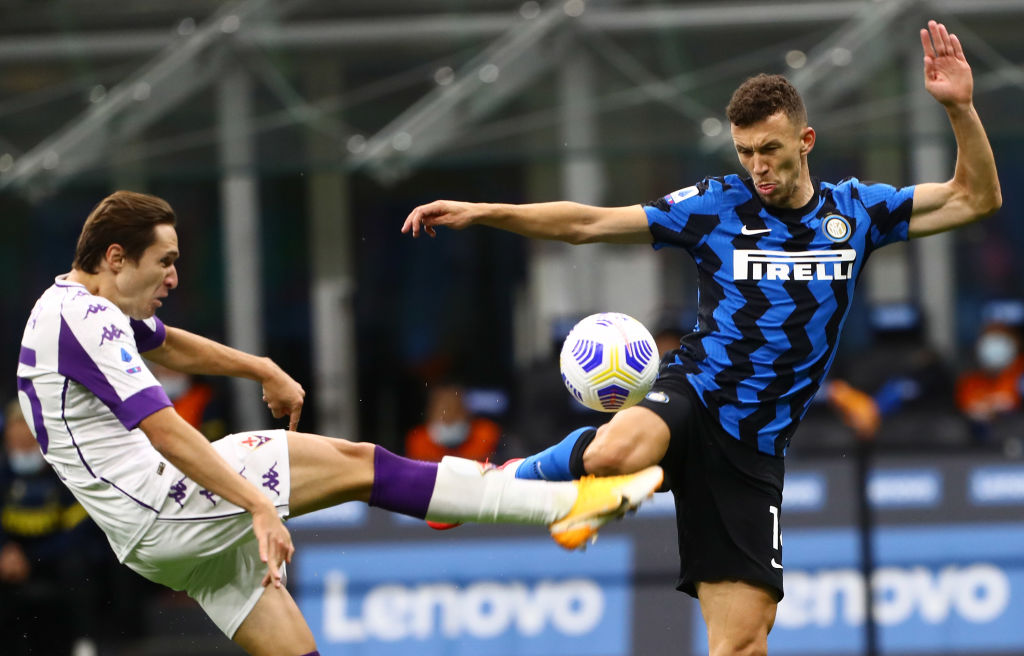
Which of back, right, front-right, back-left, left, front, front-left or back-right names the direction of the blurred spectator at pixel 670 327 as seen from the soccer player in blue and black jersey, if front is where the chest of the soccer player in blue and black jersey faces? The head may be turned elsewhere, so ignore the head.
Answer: back

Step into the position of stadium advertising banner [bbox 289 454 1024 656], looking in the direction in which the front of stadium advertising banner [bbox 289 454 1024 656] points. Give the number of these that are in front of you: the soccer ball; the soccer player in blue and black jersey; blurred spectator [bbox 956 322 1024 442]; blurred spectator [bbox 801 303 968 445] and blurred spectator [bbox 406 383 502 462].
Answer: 2

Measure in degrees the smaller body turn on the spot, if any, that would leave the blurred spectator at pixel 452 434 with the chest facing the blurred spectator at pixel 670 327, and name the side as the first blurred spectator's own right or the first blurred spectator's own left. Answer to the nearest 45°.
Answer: approximately 90° to the first blurred spectator's own left

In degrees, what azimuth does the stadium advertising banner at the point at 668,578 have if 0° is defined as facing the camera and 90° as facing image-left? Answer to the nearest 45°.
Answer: approximately 0°

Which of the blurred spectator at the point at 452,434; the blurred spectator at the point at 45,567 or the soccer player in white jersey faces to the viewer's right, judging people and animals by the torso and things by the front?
the soccer player in white jersey

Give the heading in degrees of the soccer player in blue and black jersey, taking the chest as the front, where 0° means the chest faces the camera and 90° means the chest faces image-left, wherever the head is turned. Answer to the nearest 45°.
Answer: approximately 0°

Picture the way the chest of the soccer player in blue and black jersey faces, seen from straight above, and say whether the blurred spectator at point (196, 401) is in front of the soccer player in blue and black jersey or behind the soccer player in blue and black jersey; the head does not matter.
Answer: behind

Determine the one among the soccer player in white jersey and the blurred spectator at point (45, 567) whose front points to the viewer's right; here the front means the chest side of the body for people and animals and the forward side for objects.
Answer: the soccer player in white jersey

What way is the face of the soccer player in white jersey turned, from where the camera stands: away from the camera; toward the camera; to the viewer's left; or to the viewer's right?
to the viewer's right

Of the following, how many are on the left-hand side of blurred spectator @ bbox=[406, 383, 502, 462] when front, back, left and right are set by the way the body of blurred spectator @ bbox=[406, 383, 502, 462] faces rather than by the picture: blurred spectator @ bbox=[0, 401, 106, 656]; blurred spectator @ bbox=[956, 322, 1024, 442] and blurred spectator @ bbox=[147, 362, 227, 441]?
1
